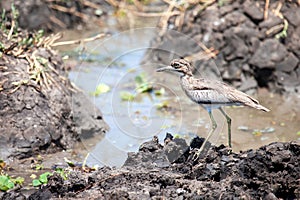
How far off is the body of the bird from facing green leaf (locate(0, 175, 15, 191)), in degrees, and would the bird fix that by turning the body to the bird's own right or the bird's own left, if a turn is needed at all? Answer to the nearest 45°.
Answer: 0° — it already faces it

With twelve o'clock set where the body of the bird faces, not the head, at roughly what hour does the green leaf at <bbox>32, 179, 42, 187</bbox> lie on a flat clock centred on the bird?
The green leaf is roughly at 12 o'clock from the bird.

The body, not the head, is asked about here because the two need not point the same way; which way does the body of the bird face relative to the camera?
to the viewer's left

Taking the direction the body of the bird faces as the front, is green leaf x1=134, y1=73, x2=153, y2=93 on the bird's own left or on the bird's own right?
on the bird's own right

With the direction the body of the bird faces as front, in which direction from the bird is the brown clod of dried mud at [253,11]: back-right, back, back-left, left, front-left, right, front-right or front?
right

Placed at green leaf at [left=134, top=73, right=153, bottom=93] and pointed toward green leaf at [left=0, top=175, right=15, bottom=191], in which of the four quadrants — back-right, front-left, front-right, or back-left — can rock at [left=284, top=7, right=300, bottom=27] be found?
back-left

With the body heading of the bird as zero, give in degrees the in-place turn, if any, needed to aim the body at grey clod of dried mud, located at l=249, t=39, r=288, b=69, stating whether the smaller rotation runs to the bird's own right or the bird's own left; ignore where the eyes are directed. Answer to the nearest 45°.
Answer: approximately 90° to the bird's own right

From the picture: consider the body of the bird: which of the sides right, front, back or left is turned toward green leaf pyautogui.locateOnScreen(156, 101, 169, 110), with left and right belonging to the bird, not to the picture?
right

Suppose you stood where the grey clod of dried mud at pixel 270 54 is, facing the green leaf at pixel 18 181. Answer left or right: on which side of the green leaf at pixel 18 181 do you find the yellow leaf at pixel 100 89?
right
